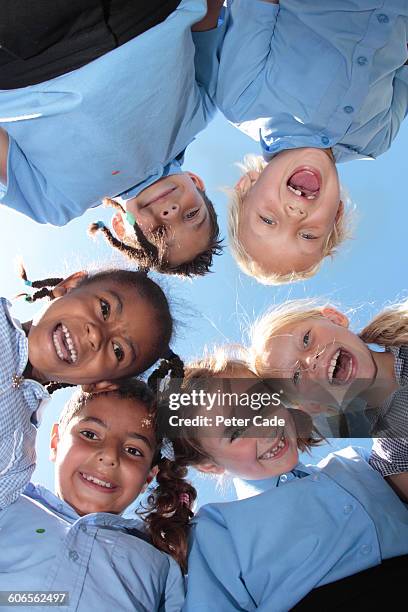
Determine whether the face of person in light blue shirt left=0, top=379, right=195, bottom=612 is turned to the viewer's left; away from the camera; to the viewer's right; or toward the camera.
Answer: toward the camera

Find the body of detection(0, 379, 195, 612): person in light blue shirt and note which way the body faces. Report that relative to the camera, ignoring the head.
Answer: toward the camera

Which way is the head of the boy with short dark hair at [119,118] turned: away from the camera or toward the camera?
toward the camera

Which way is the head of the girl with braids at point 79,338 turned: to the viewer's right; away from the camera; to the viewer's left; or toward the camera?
toward the camera
